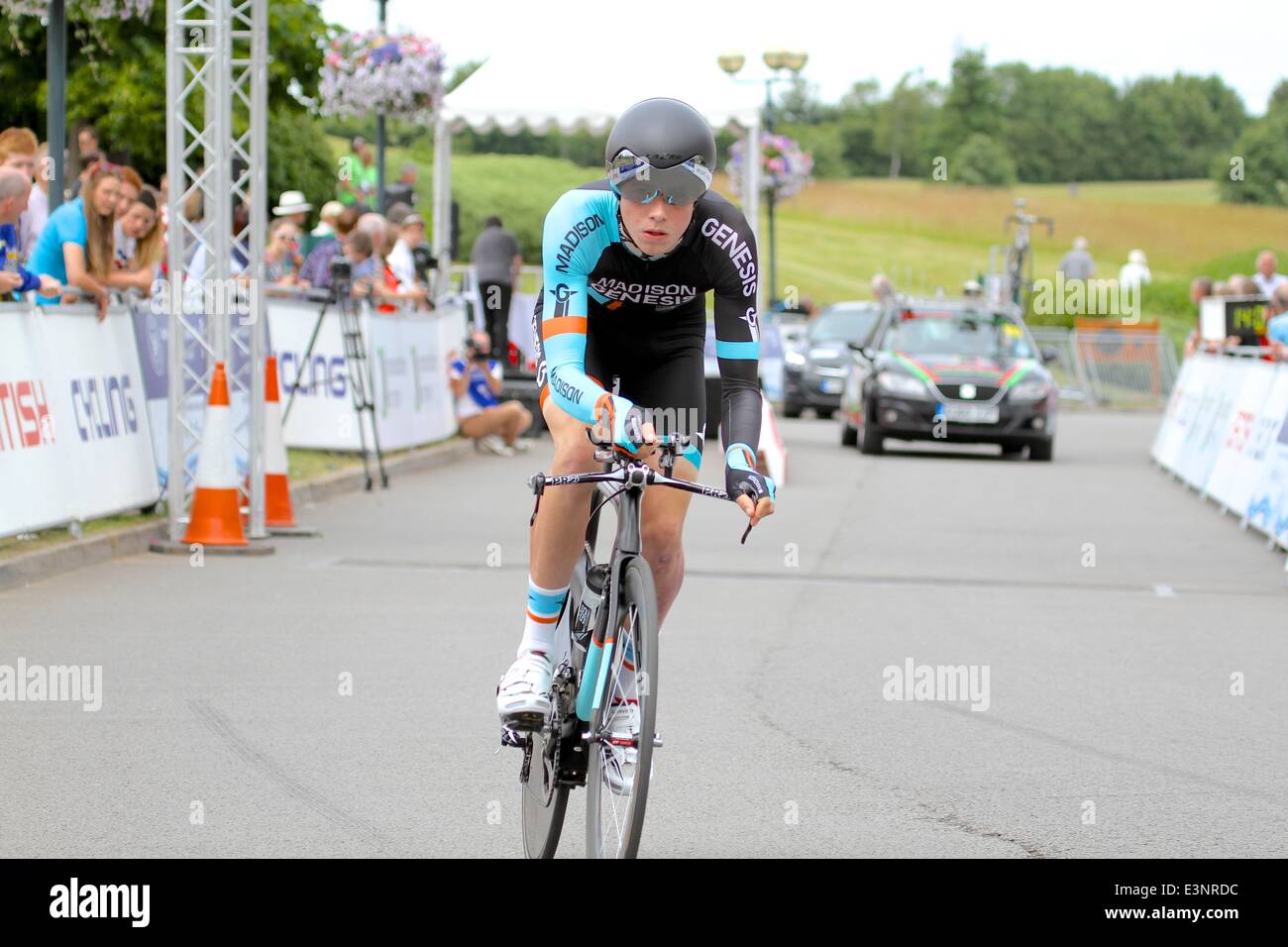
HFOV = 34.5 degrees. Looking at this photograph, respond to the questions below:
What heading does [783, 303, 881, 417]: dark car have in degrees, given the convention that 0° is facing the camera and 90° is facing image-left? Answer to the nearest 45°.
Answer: approximately 45°

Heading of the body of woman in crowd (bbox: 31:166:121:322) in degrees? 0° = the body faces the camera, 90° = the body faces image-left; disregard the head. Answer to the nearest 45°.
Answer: approximately 270°

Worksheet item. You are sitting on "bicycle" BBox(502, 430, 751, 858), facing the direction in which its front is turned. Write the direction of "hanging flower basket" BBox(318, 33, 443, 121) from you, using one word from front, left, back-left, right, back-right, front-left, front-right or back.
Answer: back

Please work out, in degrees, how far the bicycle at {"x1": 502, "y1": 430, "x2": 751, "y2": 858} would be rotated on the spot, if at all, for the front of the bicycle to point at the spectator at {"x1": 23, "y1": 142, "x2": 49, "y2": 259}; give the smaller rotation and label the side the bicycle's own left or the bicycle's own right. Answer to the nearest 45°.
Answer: approximately 135° to the bicycle's own right

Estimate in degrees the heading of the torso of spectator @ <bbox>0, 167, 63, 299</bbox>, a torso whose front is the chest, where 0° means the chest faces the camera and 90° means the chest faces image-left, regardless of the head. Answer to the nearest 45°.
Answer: approximately 270°

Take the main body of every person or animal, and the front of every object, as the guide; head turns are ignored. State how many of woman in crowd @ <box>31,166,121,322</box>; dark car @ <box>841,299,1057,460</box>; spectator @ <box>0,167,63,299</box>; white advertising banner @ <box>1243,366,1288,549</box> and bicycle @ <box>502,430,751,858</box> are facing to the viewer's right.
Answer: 2

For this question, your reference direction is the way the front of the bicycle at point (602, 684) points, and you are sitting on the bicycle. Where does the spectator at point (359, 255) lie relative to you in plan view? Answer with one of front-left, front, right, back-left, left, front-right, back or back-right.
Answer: back

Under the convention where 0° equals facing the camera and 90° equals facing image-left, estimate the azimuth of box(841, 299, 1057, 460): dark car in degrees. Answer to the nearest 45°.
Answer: approximately 0°

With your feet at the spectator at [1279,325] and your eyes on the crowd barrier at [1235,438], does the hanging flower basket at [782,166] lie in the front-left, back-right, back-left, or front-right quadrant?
back-right

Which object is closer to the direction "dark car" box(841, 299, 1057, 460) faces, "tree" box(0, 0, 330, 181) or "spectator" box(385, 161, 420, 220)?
the tree

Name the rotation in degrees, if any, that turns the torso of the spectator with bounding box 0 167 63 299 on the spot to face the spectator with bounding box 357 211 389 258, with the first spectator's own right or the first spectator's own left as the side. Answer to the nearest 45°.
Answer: approximately 45° to the first spectator's own left

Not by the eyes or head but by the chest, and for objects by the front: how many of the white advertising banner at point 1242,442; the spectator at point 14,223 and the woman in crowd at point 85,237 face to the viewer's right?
2

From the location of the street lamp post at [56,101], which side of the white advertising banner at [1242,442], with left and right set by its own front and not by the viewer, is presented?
front

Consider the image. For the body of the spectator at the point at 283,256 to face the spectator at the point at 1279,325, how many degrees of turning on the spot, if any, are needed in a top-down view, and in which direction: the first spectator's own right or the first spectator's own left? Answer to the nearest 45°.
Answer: approximately 45° to the first spectator's own left

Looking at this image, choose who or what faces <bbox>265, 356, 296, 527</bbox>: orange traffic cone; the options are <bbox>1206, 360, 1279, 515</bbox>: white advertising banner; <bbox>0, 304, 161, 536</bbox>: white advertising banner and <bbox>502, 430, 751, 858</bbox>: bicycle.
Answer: <bbox>1206, 360, 1279, 515</bbox>: white advertising banner

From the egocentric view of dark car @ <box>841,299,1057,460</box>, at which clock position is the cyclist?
The cyclist is roughly at 12 o'clock from the dark car.
